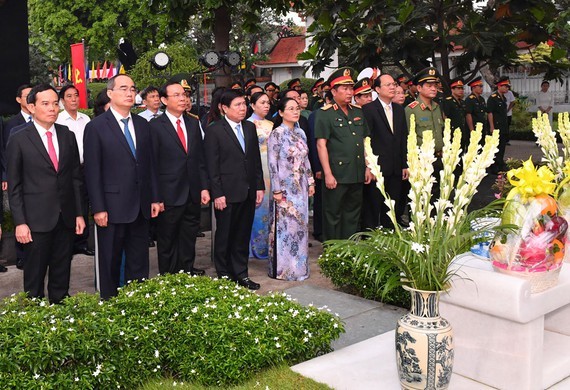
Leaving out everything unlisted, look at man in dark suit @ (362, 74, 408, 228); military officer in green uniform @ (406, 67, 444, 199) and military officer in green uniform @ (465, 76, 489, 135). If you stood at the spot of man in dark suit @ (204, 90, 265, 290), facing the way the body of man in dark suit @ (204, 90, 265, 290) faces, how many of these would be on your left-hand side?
3

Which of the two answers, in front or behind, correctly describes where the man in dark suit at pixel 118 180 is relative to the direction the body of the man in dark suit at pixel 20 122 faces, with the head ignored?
in front

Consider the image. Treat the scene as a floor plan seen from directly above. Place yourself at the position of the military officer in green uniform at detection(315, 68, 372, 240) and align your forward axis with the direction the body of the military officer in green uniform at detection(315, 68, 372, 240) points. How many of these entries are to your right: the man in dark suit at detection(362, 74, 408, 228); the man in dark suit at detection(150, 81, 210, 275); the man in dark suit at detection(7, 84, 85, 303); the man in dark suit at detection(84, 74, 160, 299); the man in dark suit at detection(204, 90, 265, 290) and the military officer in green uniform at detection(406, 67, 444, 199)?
4

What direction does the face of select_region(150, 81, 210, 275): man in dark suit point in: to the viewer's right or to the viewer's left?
to the viewer's right

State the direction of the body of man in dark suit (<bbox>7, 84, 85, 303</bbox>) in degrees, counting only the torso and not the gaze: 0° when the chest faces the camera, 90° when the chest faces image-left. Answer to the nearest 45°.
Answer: approximately 315°

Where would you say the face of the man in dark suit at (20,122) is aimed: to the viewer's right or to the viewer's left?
to the viewer's right

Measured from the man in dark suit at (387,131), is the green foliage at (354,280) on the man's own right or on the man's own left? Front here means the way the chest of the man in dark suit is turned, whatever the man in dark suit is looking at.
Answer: on the man's own right

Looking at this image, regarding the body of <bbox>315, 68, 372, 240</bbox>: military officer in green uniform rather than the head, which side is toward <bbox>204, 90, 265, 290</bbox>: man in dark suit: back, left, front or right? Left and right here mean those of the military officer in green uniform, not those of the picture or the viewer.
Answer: right

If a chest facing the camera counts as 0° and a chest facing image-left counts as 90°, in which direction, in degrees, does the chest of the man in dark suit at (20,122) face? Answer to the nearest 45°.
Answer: approximately 315°

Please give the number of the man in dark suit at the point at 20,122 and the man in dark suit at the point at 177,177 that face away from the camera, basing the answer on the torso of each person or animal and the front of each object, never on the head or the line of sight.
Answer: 0

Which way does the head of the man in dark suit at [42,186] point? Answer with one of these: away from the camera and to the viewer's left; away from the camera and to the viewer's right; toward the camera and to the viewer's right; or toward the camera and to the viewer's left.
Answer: toward the camera and to the viewer's right

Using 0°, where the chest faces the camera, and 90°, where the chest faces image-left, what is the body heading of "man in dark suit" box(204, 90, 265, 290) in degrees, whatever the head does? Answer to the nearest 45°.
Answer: approximately 315°
